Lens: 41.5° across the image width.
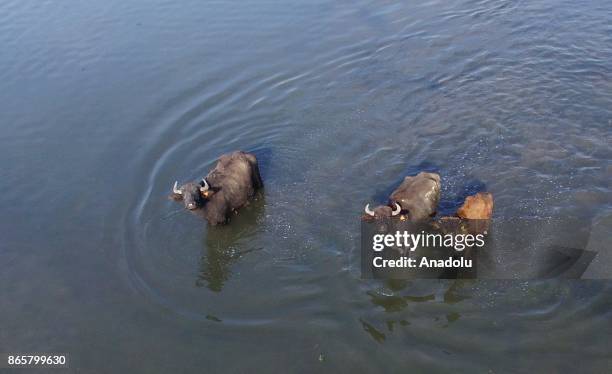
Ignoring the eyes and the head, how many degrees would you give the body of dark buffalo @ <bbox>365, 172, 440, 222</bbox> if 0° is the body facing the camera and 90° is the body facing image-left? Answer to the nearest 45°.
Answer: approximately 45°

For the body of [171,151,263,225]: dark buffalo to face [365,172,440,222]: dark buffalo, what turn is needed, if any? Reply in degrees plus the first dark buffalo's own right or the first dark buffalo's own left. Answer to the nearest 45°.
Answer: approximately 90° to the first dark buffalo's own left

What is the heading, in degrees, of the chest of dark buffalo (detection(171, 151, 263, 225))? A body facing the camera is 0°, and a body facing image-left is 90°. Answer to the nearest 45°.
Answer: approximately 45°
